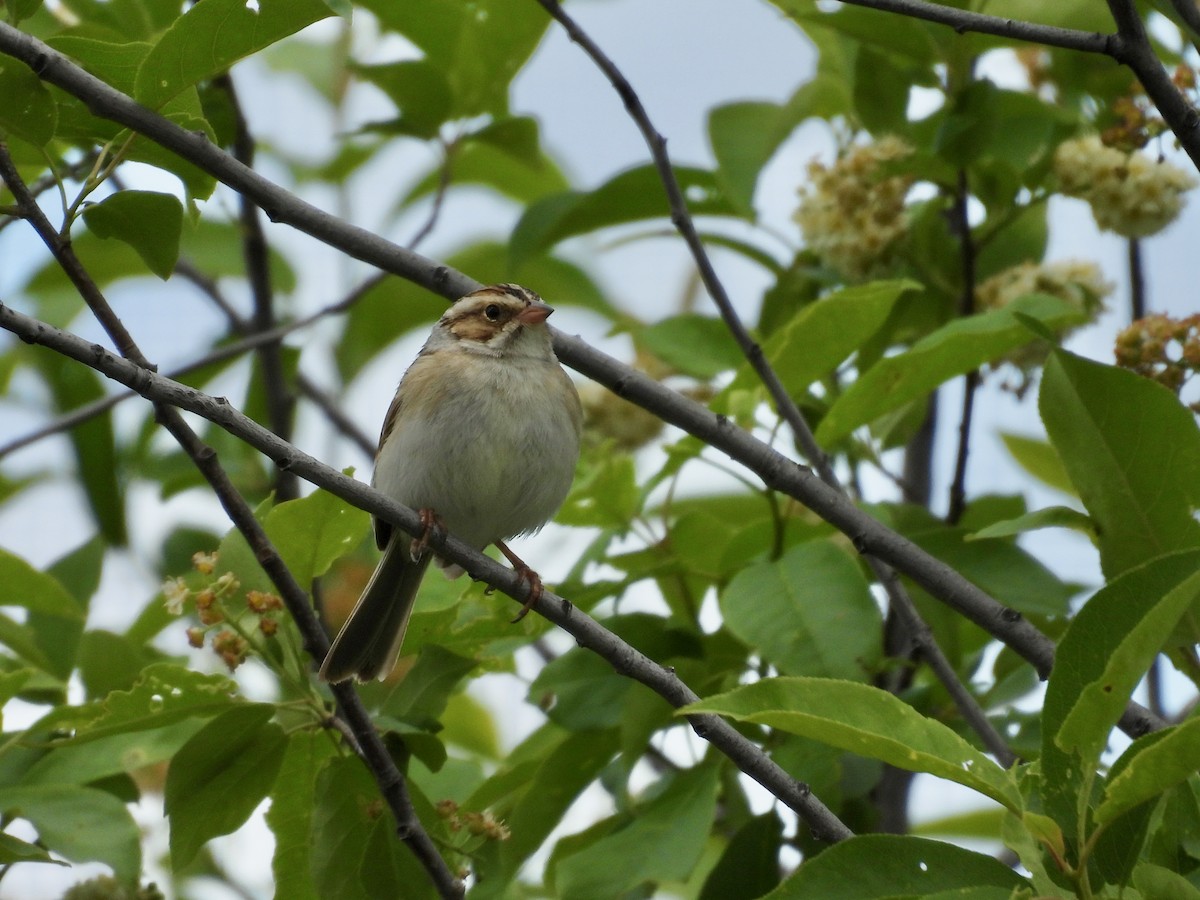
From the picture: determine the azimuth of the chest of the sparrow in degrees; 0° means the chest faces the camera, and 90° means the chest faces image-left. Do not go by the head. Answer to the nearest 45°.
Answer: approximately 315°

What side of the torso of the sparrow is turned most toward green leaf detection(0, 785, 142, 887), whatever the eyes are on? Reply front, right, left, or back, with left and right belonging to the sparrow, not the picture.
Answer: right

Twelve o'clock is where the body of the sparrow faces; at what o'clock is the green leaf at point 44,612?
The green leaf is roughly at 4 o'clock from the sparrow.
